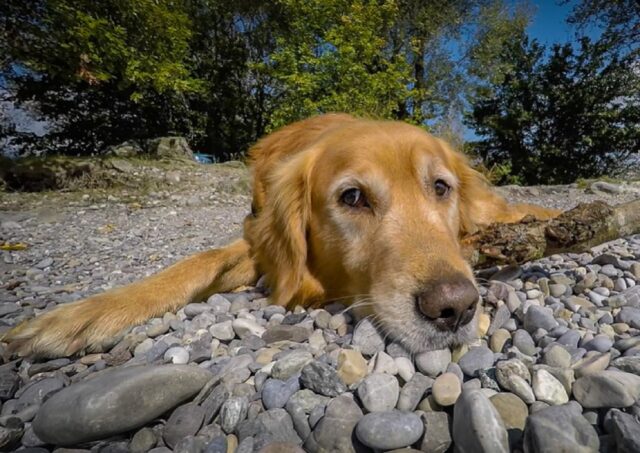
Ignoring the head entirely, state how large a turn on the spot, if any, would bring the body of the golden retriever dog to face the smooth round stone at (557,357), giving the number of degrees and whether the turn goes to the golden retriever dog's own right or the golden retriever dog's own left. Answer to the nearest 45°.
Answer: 0° — it already faces it

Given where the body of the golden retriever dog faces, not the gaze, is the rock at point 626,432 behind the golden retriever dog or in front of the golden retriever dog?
in front

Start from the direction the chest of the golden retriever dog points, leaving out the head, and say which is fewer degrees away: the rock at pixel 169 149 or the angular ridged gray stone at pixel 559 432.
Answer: the angular ridged gray stone

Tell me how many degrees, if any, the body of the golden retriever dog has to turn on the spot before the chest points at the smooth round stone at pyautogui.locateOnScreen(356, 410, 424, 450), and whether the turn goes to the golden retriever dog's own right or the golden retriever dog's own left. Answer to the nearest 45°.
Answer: approximately 45° to the golden retriever dog's own right

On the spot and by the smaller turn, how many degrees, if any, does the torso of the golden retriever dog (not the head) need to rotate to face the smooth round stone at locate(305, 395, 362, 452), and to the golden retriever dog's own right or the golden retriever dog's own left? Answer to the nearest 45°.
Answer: approximately 45° to the golden retriever dog's own right

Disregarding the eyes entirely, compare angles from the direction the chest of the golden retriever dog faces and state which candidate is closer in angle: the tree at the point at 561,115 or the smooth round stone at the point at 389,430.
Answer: the smooth round stone

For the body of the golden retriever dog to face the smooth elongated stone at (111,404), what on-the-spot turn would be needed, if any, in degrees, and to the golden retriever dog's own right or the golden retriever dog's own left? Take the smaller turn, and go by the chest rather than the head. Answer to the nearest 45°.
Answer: approximately 90° to the golden retriever dog's own right

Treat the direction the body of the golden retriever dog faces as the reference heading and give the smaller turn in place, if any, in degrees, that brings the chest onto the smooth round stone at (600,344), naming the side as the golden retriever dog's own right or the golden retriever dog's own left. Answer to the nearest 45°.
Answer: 0° — it already faces it
